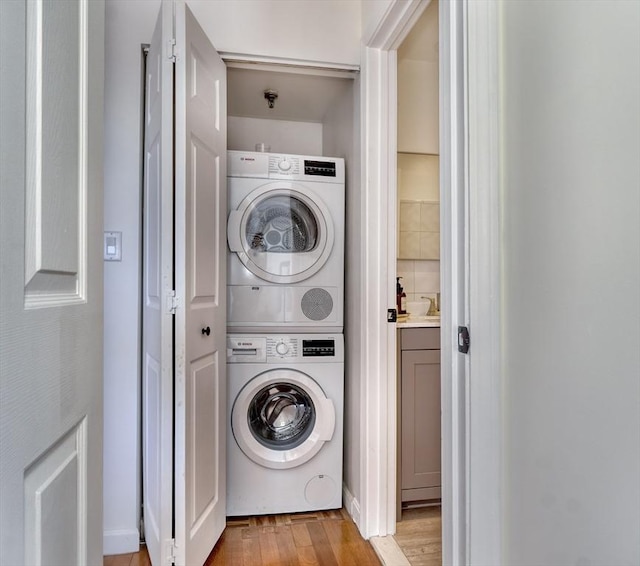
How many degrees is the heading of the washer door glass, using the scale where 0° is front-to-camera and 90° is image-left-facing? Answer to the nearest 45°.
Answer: approximately 0°

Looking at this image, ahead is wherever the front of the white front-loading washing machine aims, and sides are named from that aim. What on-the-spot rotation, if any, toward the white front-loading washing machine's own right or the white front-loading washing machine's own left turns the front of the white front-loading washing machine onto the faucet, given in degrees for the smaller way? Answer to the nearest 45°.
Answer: approximately 135° to the white front-loading washing machine's own left

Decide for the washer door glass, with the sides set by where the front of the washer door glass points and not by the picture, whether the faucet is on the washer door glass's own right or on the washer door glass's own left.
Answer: on the washer door glass's own left

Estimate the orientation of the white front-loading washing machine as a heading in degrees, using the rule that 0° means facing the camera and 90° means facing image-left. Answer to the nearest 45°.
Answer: approximately 0°
